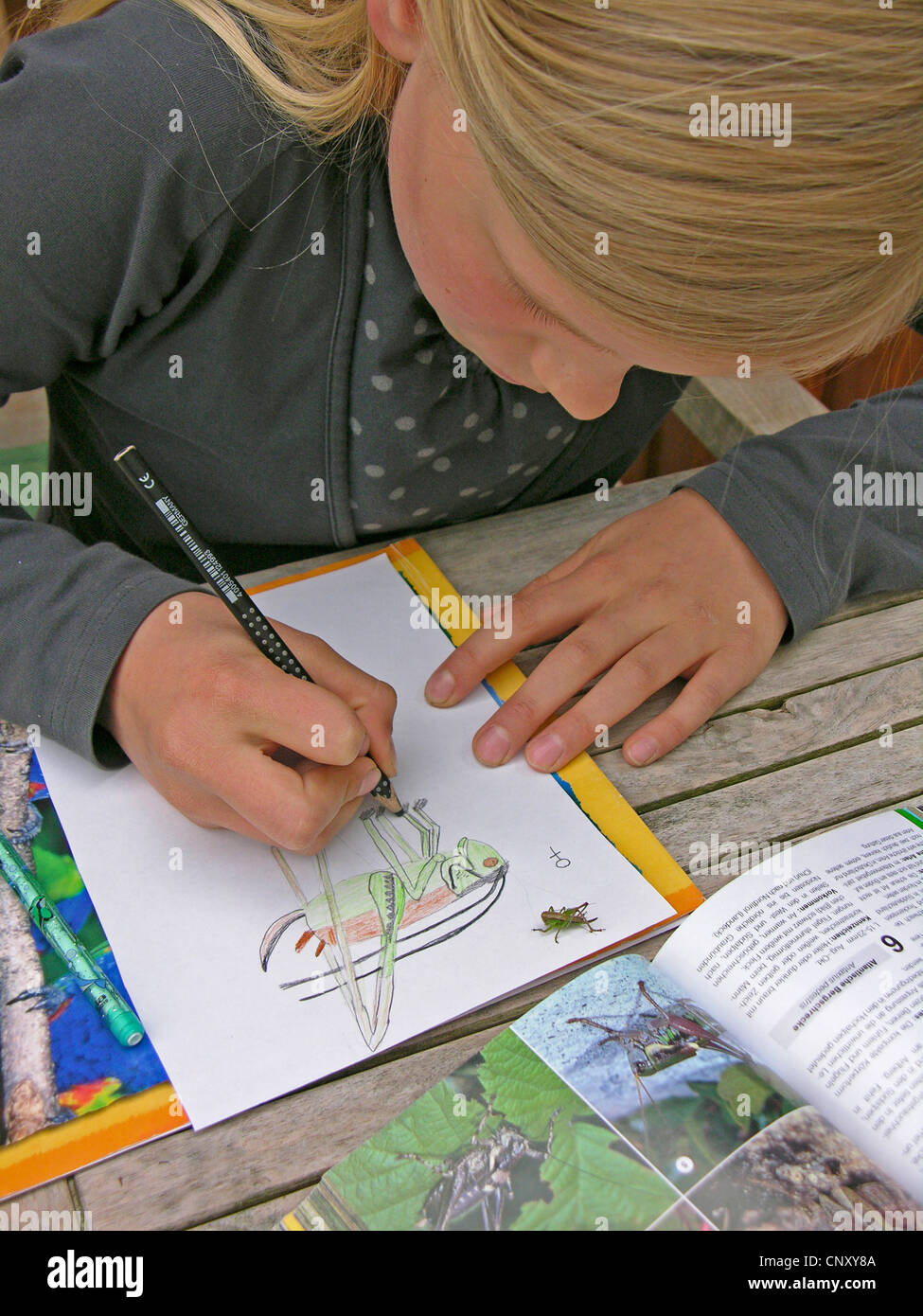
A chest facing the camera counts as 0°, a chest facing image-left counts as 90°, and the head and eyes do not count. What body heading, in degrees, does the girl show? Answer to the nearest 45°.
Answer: approximately 0°
